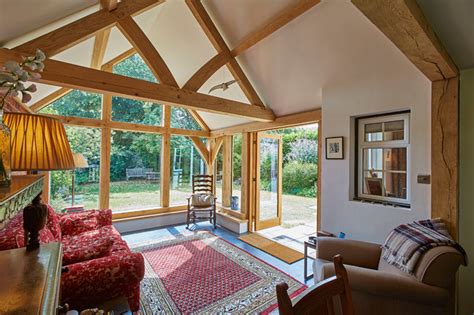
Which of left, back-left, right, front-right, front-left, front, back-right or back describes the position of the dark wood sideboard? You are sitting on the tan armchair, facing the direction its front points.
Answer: front-left

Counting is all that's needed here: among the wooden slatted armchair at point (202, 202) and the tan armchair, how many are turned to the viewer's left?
1

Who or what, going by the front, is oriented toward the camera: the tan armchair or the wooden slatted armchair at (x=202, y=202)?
the wooden slatted armchair

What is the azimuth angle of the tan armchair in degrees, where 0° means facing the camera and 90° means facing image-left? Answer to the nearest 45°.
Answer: approximately 90°

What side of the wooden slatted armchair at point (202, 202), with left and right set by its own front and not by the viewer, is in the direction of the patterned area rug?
front

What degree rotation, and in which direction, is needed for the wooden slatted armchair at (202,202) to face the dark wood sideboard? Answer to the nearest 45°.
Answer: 0° — it already faces it

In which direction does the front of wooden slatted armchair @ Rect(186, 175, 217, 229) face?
toward the camera

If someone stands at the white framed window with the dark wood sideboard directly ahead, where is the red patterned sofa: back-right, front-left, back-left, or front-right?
front-right

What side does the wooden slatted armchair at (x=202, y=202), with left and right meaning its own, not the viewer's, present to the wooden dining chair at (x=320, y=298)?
front

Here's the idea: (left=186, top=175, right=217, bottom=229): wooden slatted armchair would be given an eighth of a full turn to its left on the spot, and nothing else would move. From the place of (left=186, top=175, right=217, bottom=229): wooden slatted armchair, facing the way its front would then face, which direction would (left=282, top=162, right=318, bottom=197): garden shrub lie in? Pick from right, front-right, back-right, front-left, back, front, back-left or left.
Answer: left

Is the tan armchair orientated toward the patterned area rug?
yes

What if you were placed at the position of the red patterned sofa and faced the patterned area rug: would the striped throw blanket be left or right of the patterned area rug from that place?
right

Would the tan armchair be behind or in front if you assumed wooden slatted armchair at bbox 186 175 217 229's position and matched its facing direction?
in front

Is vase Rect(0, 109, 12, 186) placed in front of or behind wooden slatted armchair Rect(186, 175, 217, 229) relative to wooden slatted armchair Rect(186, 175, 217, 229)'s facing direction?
in front
